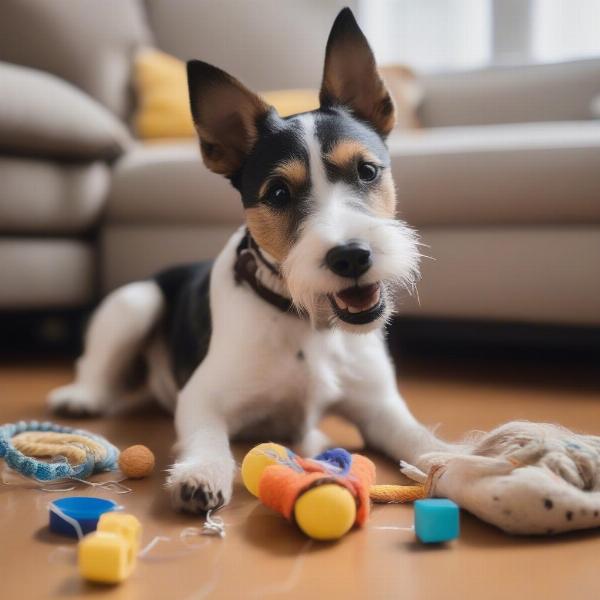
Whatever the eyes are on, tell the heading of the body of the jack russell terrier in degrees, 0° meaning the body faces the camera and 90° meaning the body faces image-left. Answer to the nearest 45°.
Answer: approximately 315°

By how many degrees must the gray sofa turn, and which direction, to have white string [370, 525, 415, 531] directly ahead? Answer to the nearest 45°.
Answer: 0° — it already faces it

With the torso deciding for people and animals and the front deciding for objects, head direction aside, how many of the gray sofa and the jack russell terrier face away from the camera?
0

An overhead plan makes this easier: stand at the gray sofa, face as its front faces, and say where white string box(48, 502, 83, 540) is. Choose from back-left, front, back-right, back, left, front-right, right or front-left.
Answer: front

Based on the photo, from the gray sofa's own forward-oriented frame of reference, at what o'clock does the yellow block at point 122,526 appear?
The yellow block is roughly at 12 o'clock from the gray sofa.

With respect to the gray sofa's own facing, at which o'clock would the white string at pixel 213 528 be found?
The white string is roughly at 12 o'clock from the gray sofa.

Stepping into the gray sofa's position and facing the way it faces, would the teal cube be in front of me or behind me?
in front

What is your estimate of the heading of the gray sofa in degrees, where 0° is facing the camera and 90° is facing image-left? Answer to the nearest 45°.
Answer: approximately 0°

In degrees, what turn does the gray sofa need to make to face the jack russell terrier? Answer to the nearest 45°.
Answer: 0° — it already faces it

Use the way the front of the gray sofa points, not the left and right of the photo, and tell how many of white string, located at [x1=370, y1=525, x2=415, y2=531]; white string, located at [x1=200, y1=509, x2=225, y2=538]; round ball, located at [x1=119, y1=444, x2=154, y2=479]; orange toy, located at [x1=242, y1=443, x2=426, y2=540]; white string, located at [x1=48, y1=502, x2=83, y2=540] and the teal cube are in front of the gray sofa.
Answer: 6
